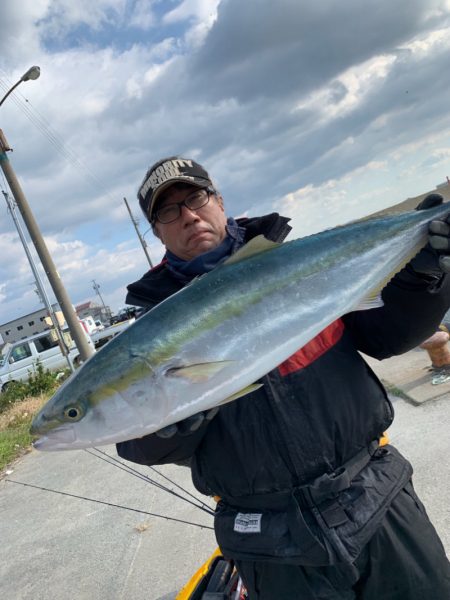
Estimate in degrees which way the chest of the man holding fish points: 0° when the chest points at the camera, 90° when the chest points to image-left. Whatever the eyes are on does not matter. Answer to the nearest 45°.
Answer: approximately 0°

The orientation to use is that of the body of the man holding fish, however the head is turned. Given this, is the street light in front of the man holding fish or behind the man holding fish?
behind

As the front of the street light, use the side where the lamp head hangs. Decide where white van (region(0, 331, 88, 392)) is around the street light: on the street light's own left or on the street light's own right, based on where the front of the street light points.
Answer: on the street light's own left

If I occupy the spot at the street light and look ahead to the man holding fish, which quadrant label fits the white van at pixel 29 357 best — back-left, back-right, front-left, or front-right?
back-right

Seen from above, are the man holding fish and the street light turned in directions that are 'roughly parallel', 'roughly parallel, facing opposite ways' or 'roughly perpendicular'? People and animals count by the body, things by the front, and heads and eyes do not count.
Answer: roughly perpendicular

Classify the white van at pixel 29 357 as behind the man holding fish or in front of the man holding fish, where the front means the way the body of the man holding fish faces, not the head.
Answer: behind

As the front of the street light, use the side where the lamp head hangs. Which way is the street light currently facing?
to the viewer's right

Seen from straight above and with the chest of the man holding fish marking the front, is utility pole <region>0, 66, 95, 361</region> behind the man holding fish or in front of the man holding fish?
behind
